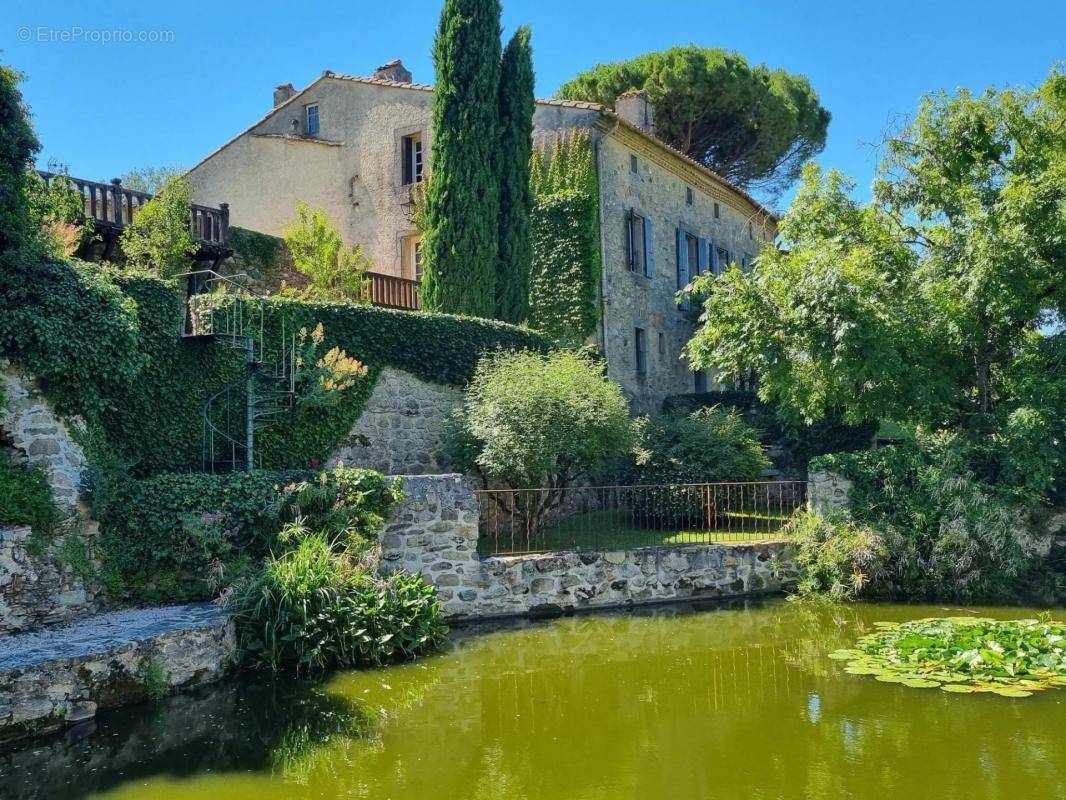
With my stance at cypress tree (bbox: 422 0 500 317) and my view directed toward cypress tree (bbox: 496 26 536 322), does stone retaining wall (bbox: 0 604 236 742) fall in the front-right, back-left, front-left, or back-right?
back-right
